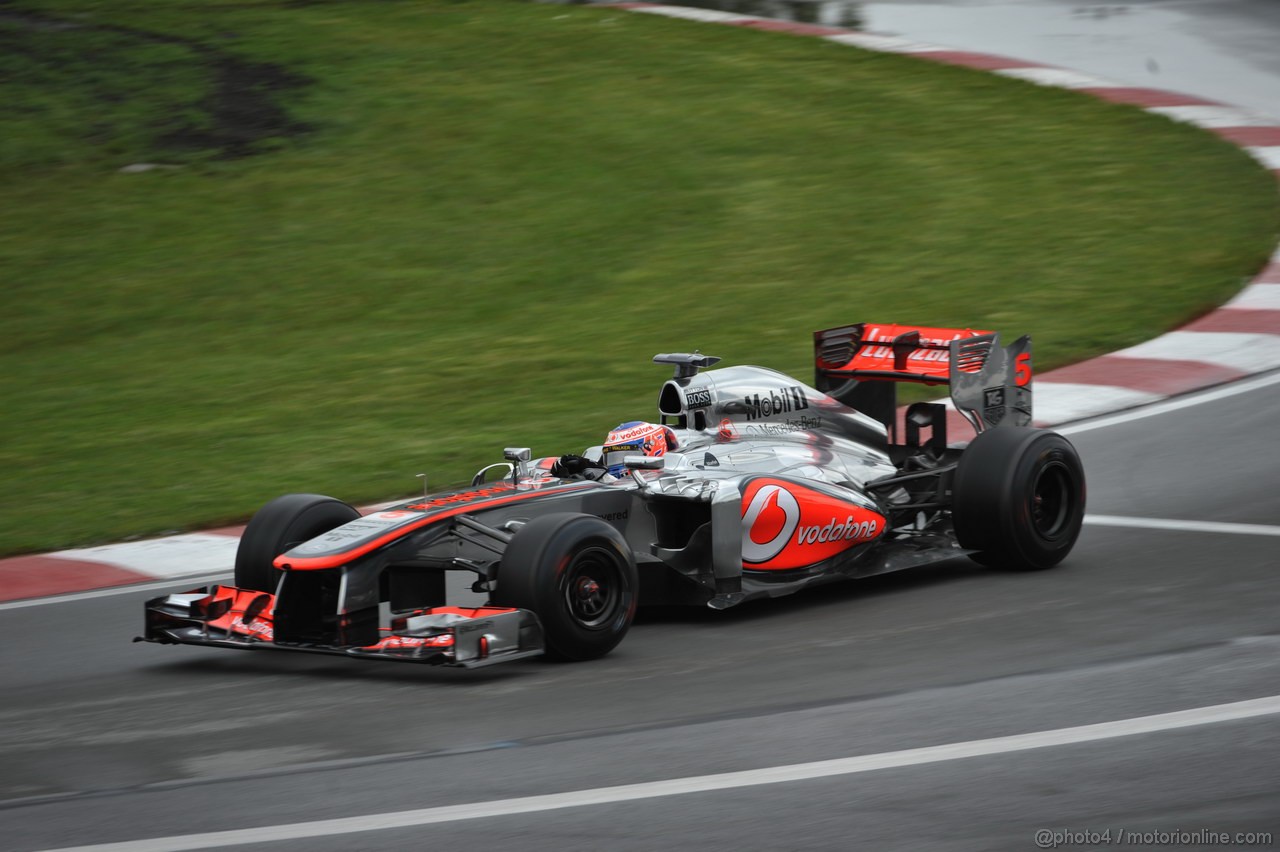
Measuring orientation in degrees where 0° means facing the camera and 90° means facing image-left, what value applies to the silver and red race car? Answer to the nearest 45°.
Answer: approximately 45°
